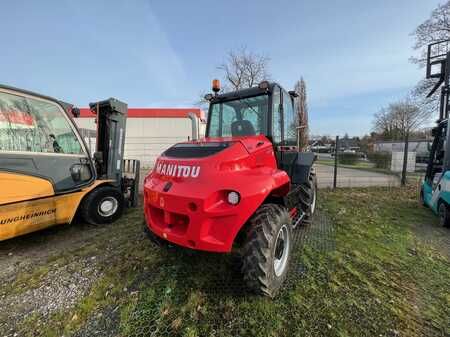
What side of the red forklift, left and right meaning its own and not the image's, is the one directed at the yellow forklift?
left

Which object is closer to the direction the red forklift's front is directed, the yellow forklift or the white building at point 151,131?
the white building

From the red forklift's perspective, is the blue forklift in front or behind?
in front

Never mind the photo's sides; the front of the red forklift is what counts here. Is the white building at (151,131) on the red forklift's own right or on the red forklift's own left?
on the red forklift's own left

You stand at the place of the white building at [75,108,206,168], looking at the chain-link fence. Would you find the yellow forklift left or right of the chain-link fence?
right

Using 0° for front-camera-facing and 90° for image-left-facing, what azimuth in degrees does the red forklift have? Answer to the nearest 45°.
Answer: approximately 225°

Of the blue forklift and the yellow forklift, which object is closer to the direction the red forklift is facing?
the blue forklift

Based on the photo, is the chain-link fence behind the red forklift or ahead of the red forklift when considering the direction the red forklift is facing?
ahead

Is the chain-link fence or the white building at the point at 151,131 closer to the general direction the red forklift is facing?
the chain-link fence
